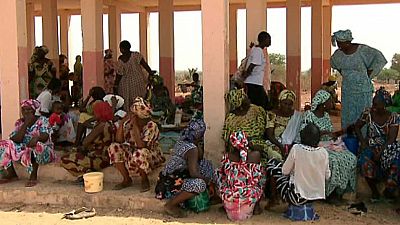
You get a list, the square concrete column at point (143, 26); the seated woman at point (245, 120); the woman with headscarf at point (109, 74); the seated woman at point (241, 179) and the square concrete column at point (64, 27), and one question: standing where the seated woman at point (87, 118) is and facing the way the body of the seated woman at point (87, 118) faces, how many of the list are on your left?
3

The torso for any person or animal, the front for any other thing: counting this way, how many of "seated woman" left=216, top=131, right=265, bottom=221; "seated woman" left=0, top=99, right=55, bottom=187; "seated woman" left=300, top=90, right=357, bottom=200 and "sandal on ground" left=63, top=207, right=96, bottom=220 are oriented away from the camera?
1

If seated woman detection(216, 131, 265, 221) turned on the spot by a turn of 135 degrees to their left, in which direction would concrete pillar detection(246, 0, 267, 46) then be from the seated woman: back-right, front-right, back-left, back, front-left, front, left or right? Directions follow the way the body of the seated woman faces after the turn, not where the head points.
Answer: back-right

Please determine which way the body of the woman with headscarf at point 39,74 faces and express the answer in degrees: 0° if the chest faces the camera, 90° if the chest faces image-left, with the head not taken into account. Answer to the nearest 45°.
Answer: approximately 315°

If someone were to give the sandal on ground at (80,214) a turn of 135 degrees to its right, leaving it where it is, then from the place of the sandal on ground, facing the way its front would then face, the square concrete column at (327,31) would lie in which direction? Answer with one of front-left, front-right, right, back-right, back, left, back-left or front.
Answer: front

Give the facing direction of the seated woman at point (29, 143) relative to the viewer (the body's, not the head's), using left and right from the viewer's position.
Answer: facing the viewer and to the left of the viewer

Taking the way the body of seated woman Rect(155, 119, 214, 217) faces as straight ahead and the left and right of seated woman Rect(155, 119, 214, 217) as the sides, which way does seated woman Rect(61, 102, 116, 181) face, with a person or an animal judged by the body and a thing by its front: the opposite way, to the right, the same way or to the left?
the opposite way

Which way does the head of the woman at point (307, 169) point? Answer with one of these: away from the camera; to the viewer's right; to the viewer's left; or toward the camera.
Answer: away from the camera

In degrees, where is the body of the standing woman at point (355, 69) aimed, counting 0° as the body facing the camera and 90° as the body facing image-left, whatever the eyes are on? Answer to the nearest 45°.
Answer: approximately 45°
